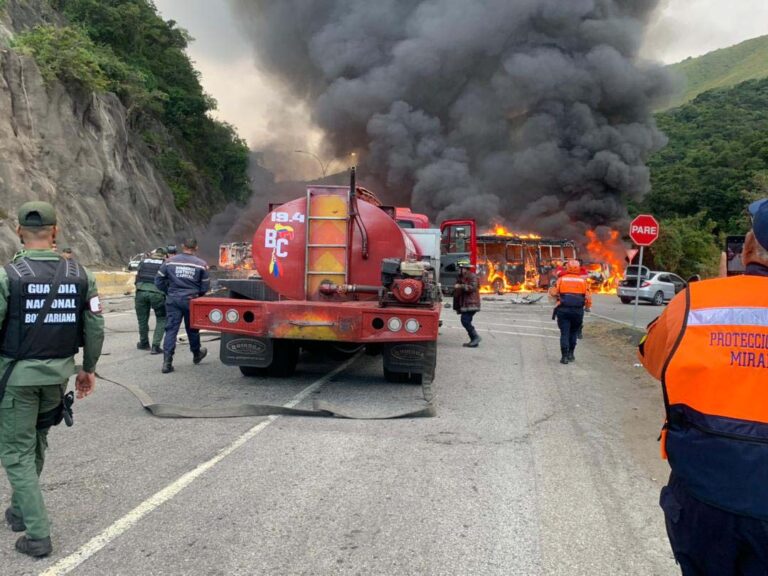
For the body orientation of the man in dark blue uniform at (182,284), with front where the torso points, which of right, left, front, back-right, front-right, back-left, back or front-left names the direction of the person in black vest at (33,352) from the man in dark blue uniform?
back

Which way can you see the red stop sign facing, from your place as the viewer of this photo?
facing the viewer

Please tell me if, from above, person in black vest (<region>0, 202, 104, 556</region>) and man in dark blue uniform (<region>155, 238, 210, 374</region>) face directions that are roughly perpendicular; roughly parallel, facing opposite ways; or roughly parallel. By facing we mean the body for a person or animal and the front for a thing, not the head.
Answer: roughly parallel

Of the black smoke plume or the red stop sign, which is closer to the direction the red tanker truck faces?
the black smoke plume

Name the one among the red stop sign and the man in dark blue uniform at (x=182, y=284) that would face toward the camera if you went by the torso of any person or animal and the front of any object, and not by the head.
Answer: the red stop sign

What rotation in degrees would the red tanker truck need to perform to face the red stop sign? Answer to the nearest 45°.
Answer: approximately 45° to its right

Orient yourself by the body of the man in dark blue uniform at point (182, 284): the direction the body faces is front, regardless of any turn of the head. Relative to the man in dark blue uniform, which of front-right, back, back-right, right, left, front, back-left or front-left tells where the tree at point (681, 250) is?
front-right

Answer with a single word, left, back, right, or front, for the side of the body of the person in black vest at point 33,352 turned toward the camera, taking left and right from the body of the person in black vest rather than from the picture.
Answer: back

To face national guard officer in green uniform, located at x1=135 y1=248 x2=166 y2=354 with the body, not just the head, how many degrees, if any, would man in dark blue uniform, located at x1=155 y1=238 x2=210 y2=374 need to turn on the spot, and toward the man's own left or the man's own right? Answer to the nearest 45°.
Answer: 0° — they already face them

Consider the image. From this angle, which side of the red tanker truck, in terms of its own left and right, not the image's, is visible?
back

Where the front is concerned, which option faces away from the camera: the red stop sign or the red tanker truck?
the red tanker truck

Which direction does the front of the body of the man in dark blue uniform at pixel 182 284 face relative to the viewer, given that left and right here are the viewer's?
facing away from the viewer

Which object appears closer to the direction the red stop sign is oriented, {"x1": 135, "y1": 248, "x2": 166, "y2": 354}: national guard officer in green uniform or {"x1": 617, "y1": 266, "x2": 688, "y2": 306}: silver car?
the national guard officer in green uniform

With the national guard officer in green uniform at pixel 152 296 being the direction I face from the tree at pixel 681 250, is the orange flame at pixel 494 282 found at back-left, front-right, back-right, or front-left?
front-right

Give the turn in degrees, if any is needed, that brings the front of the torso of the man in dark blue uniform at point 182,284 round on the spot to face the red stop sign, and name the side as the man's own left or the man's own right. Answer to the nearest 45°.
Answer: approximately 90° to the man's own right

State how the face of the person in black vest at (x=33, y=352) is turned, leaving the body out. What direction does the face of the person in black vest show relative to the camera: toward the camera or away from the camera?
away from the camera

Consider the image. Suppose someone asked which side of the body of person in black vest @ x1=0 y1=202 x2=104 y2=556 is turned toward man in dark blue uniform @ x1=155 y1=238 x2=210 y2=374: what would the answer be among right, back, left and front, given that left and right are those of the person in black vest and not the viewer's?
front

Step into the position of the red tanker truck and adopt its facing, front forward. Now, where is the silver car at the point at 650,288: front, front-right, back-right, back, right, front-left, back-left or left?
front-right
